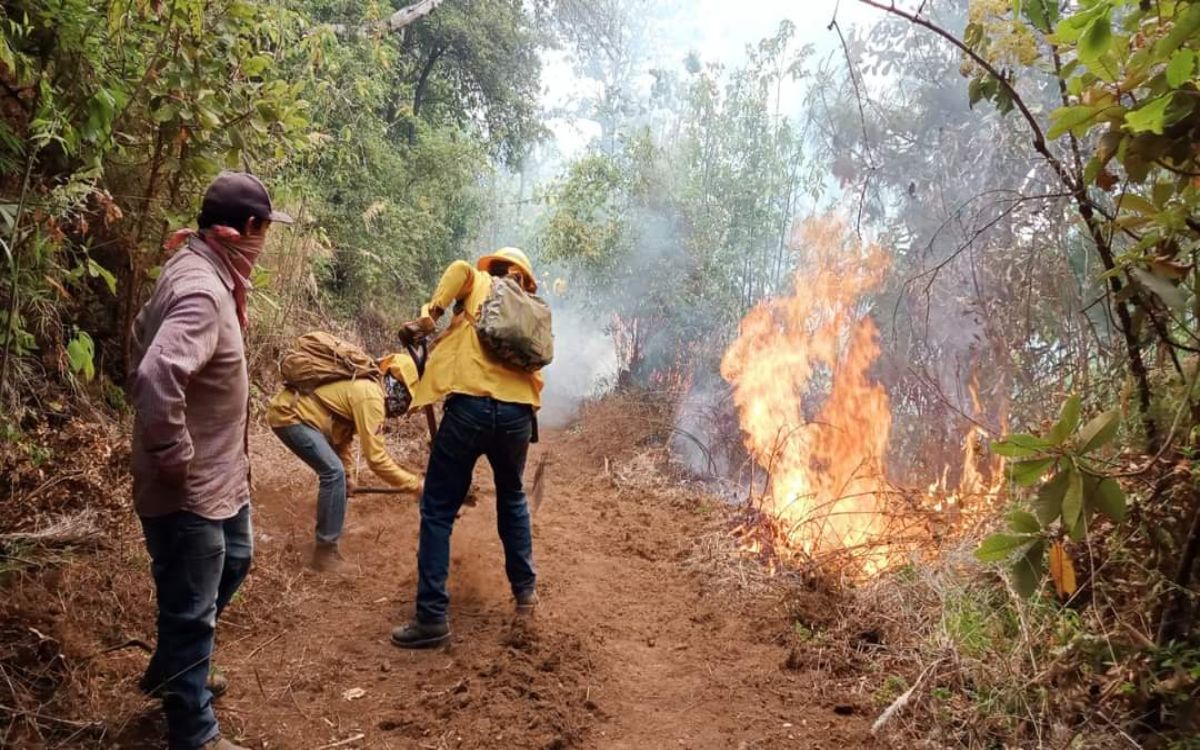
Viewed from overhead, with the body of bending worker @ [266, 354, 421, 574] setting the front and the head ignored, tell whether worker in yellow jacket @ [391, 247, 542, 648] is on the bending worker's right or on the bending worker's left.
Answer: on the bending worker's right

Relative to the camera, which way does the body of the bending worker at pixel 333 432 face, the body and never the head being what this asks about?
to the viewer's right

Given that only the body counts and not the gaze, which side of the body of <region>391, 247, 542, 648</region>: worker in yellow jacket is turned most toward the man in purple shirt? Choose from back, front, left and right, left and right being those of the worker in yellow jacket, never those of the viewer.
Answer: left

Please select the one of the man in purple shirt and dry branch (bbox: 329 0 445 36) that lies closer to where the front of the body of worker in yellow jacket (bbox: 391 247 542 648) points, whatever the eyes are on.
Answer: the dry branch

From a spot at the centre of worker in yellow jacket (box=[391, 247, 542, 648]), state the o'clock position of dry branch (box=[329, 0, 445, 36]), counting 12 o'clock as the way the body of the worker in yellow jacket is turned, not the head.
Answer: The dry branch is roughly at 1 o'clock from the worker in yellow jacket.

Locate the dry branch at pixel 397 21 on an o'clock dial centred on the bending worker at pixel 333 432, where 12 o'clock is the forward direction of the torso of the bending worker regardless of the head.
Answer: The dry branch is roughly at 9 o'clock from the bending worker.

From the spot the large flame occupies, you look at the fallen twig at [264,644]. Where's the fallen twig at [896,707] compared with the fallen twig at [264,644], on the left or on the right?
left

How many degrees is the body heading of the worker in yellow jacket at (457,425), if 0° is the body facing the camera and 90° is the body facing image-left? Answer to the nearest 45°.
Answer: approximately 135°

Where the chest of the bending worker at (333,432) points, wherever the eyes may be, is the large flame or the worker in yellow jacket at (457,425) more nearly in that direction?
the large flame

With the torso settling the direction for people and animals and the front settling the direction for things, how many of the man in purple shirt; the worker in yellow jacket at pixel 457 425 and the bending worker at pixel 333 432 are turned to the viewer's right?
2

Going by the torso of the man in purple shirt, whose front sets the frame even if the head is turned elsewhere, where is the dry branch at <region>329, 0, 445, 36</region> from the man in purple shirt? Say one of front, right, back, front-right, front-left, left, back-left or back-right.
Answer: left

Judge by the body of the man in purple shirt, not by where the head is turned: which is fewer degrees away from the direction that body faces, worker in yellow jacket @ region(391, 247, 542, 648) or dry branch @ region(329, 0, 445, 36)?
the worker in yellow jacket

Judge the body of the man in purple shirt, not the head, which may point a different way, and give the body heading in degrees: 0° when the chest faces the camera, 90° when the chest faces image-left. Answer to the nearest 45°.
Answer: approximately 270°

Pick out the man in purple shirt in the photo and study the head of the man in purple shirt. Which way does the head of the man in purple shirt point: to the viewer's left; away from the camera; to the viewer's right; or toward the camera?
to the viewer's right

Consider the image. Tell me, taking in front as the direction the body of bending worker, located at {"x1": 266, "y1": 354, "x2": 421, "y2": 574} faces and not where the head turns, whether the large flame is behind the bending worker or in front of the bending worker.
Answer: in front
